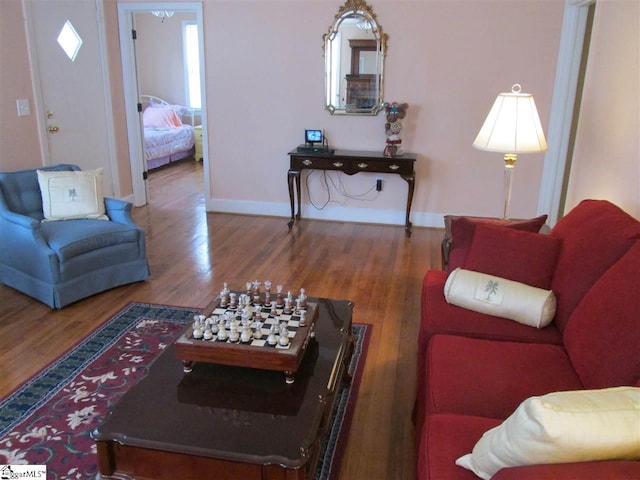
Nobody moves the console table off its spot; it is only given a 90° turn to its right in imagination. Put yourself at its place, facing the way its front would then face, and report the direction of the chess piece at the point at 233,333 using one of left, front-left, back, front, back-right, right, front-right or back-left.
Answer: left

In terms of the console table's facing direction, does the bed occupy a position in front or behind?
behind

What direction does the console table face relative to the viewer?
toward the camera

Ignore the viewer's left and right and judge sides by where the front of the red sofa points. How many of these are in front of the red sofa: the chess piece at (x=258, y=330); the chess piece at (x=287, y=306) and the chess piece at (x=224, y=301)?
3

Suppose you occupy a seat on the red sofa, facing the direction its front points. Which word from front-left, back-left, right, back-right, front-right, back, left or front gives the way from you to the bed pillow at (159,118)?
front-right

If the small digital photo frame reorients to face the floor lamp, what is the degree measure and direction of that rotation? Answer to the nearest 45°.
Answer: approximately 45° to its left

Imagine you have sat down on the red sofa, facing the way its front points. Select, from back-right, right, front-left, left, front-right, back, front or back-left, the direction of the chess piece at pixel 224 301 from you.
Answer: front

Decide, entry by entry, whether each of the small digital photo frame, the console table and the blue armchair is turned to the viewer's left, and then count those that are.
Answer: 0

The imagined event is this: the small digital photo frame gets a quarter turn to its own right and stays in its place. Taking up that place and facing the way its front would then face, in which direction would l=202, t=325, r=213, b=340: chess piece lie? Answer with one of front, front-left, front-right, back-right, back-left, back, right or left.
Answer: left

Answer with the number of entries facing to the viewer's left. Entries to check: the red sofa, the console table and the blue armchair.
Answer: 1

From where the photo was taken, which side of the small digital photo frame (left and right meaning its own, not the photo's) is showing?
front

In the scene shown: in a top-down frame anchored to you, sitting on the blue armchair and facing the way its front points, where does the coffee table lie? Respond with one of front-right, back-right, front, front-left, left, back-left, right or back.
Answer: front-right

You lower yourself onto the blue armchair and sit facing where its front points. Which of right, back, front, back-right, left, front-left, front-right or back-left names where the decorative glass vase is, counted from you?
front-left

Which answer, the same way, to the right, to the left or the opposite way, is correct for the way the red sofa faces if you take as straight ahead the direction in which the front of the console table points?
to the right

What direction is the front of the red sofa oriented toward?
to the viewer's left

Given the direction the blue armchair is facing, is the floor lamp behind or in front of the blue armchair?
in front

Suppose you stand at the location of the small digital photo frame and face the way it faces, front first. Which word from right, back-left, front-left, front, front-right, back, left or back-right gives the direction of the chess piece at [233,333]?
front

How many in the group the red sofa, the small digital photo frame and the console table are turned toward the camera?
2

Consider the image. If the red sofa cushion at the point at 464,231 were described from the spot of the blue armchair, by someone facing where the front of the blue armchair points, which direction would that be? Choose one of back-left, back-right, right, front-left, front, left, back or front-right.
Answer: front

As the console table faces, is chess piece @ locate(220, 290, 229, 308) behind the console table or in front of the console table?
in front
